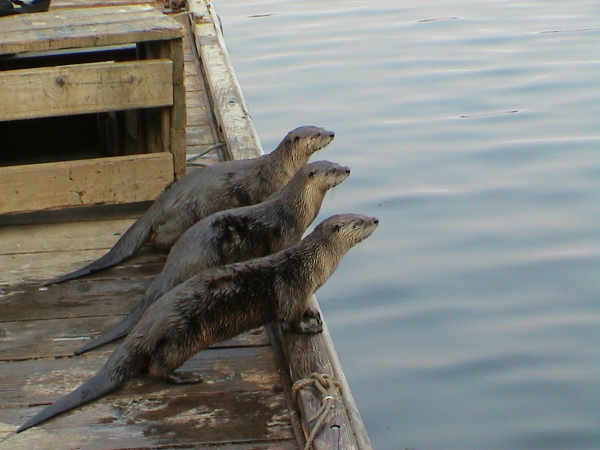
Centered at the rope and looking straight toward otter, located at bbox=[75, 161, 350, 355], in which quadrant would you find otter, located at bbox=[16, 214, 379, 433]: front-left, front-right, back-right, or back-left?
front-left

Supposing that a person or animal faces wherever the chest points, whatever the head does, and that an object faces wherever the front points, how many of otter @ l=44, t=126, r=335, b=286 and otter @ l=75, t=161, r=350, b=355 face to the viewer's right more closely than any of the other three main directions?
2

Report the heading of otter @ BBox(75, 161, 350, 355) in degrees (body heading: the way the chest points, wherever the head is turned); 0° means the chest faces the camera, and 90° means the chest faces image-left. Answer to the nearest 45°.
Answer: approximately 270°

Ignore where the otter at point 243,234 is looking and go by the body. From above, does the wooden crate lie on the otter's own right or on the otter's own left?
on the otter's own left

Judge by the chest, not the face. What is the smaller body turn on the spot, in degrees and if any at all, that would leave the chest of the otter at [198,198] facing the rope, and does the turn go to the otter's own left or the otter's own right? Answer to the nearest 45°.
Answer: approximately 90° to the otter's own right

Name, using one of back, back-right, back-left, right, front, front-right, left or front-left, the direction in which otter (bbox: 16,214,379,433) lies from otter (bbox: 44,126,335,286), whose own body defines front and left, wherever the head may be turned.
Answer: right

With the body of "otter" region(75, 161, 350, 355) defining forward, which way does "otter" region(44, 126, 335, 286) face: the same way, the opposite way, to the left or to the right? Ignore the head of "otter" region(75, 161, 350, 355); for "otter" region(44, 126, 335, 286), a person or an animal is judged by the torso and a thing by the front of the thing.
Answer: the same way

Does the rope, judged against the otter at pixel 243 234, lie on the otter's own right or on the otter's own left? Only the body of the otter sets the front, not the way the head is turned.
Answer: on the otter's own right

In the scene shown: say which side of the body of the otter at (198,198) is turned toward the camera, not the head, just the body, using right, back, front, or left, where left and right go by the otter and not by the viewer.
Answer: right
